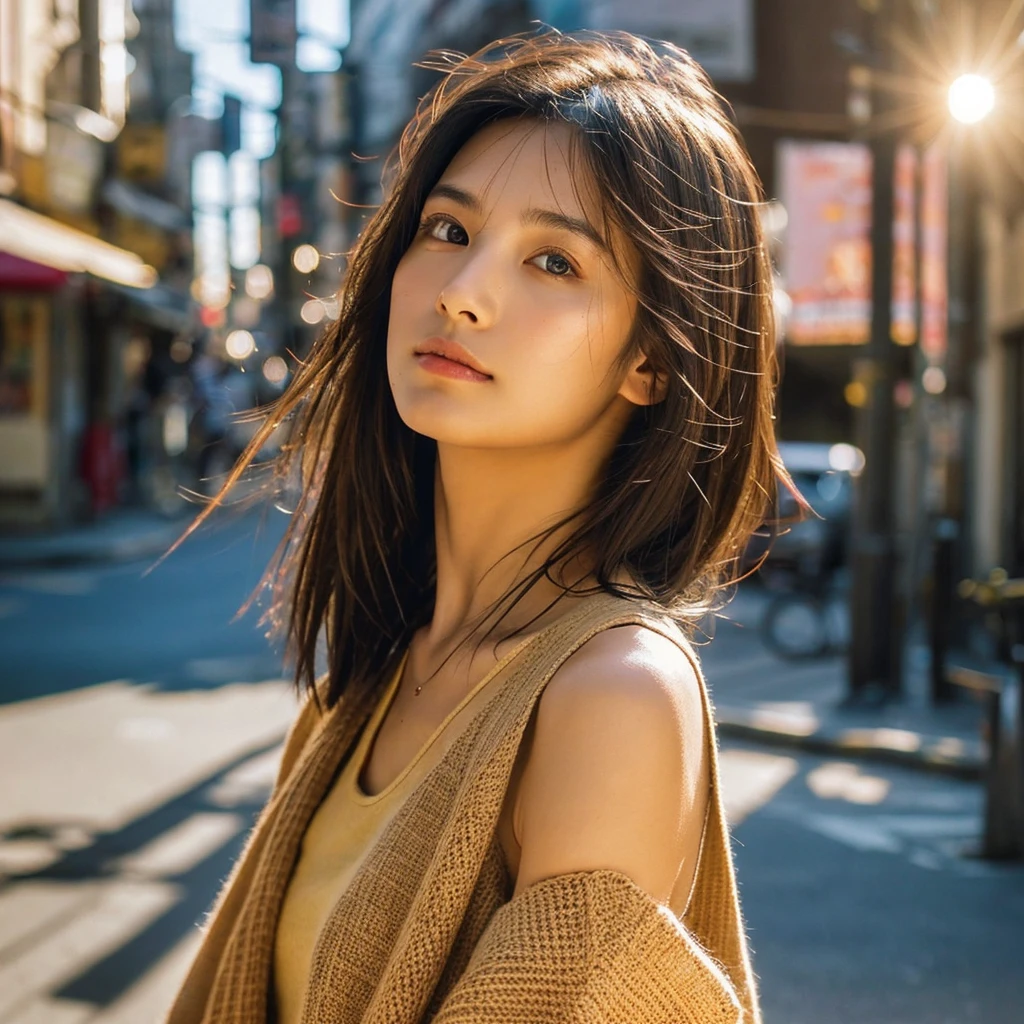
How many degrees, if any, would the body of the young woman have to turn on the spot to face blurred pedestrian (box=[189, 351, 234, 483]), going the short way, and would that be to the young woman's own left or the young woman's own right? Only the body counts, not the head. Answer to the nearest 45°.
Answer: approximately 135° to the young woman's own right

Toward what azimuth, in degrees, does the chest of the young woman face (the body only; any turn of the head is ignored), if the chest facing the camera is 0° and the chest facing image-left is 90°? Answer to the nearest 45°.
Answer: approximately 45°
